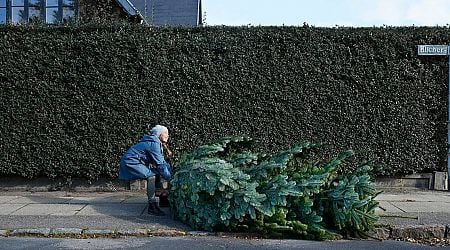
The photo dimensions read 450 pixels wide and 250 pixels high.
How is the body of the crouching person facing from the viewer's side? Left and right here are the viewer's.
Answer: facing to the right of the viewer

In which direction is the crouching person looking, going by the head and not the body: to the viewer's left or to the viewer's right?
to the viewer's right

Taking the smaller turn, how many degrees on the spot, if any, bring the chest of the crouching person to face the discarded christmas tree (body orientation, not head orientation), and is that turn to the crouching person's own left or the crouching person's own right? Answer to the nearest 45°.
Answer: approximately 45° to the crouching person's own right
